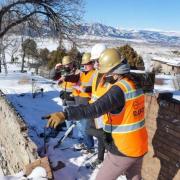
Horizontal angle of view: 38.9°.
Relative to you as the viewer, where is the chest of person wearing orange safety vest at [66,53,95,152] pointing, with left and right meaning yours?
facing the viewer and to the left of the viewer

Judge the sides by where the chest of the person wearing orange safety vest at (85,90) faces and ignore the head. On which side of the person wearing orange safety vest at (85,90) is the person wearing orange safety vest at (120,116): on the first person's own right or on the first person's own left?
on the first person's own left

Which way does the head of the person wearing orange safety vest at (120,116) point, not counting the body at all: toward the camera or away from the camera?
away from the camera
